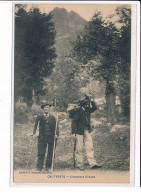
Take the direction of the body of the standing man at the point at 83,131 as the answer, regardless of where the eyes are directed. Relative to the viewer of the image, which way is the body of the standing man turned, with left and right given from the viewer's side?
facing the viewer and to the right of the viewer

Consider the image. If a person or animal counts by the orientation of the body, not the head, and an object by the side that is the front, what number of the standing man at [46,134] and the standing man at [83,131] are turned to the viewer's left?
0

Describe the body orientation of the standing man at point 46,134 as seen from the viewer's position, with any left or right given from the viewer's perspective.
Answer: facing the viewer
